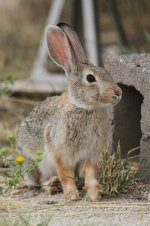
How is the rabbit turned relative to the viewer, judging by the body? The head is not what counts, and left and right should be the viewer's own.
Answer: facing the viewer and to the right of the viewer
